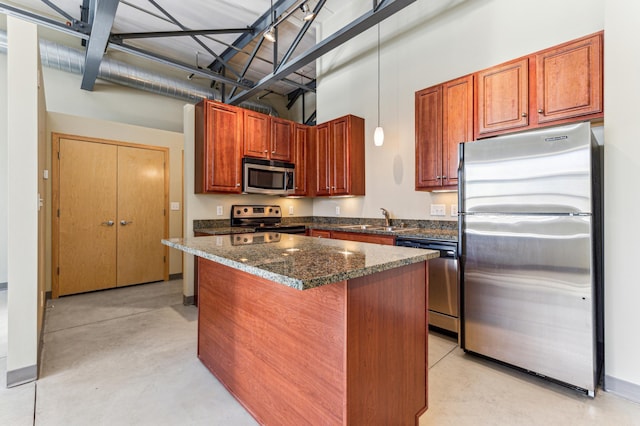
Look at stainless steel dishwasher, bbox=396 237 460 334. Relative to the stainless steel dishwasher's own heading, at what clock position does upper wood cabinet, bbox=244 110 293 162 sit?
The upper wood cabinet is roughly at 2 o'clock from the stainless steel dishwasher.

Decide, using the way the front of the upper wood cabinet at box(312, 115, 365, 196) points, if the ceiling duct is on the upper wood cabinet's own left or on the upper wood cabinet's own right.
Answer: on the upper wood cabinet's own right

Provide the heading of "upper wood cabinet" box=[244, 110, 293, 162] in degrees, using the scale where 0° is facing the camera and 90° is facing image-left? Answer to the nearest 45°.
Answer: approximately 315°

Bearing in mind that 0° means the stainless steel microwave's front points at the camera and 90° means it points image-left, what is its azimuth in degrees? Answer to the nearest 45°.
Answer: approximately 315°

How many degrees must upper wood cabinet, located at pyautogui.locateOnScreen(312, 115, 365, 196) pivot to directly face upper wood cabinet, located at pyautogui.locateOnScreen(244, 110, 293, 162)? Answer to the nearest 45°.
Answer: approximately 45° to its right

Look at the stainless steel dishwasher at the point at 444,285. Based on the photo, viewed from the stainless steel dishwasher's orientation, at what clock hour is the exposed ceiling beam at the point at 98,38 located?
The exposed ceiling beam is roughly at 1 o'clock from the stainless steel dishwasher.
